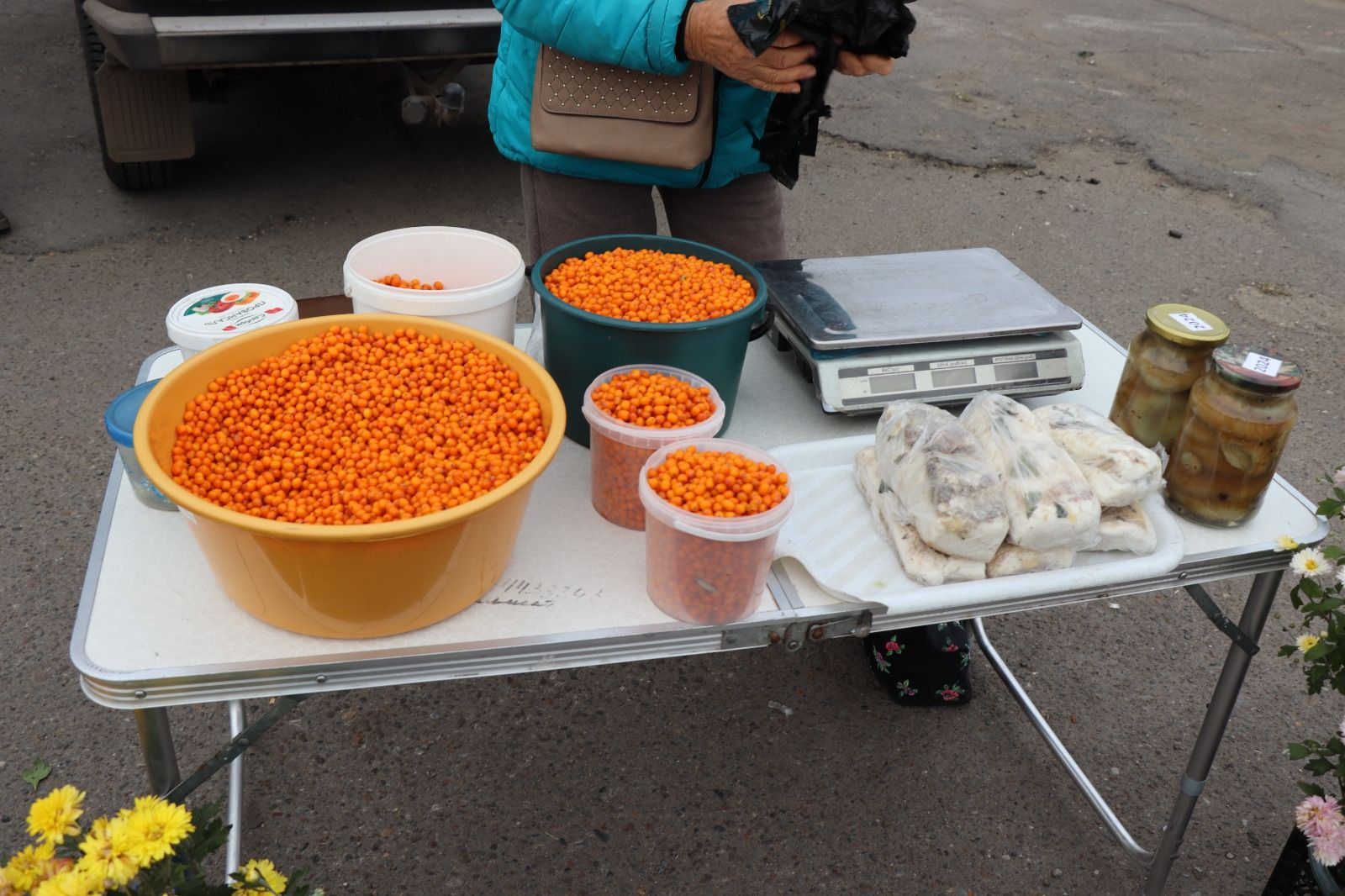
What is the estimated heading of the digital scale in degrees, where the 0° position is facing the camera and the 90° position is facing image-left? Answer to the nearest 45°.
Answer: approximately 0°

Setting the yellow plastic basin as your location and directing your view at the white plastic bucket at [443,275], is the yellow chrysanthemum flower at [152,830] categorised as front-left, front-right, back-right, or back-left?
back-left

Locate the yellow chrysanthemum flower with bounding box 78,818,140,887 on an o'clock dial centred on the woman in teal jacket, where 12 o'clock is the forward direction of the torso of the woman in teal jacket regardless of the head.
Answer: The yellow chrysanthemum flower is roughly at 2 o'clock from the woman in teal jacket.

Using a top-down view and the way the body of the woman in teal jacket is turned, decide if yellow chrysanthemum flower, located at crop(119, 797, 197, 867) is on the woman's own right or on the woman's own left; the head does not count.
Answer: on the woman's own right

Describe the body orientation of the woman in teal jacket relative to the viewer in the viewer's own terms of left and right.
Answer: facing the viewer and to the right of the viewer

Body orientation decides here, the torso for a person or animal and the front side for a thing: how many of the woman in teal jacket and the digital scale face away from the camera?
0

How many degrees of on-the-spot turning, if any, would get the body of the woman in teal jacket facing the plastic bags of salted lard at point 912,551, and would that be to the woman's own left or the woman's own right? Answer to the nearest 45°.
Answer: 0° — they already face it
